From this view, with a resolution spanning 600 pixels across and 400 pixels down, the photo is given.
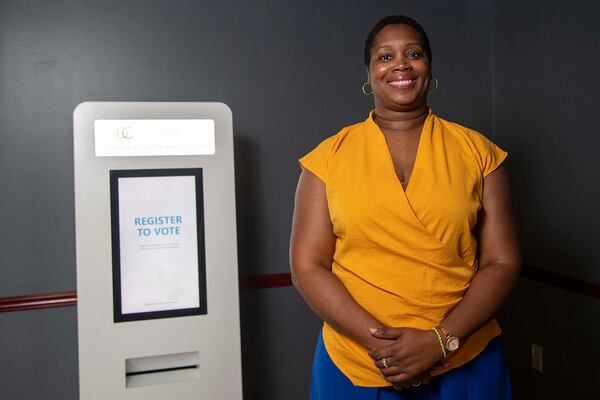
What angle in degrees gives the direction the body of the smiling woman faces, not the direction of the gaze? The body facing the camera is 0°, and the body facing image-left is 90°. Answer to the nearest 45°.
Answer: approximately 0°

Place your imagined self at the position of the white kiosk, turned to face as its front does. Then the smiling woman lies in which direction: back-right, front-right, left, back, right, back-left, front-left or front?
front-left

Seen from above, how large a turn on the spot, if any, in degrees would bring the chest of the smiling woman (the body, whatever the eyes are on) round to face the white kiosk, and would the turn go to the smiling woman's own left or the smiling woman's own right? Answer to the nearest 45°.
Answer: approximately 135° to the smiling woman's own right

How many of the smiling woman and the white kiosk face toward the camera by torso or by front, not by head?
2

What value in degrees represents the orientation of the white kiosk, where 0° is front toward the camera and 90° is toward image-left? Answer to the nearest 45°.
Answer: approximately 0°
